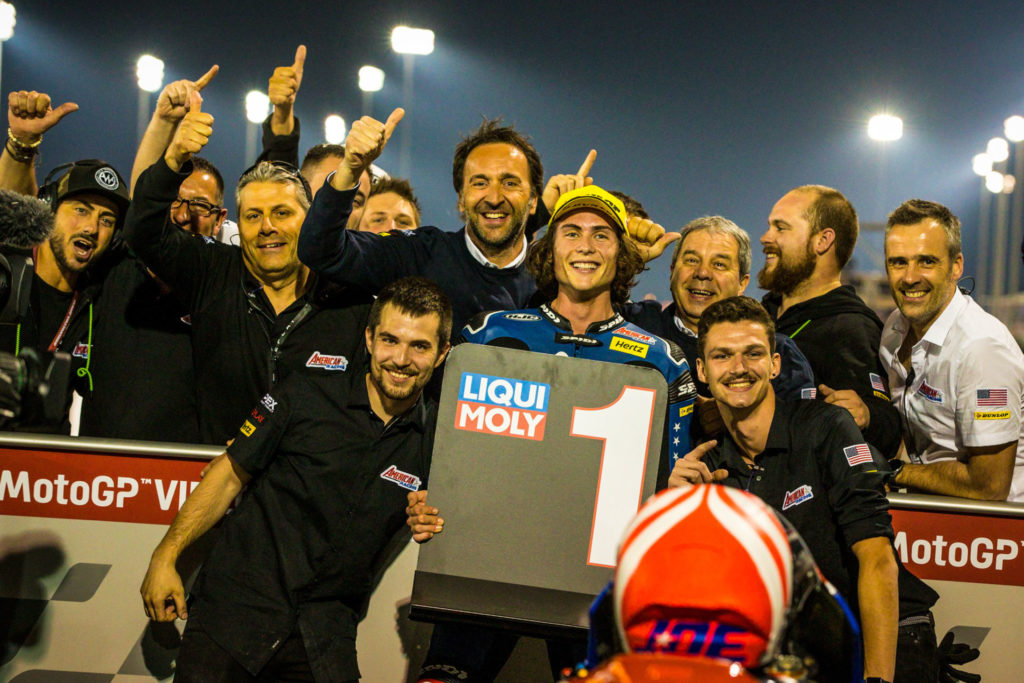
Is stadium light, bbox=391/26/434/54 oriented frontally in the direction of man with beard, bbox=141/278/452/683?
yes

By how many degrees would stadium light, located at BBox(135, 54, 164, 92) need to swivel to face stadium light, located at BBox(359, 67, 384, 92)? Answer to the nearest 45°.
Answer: approximately 45° to its left

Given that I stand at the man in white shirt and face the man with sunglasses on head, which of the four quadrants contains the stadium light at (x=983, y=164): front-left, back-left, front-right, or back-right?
back-right

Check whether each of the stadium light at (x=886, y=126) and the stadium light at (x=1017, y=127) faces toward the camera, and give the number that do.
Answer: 2

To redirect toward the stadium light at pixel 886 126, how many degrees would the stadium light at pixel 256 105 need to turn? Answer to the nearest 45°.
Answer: approximately 90° to its left

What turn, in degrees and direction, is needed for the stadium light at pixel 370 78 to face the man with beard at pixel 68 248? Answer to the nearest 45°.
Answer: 0° — it already faces them

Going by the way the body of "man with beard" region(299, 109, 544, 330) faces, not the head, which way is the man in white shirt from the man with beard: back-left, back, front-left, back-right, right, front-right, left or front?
left

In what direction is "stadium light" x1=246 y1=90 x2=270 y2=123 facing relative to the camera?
toward the camera

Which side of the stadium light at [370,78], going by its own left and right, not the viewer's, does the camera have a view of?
front

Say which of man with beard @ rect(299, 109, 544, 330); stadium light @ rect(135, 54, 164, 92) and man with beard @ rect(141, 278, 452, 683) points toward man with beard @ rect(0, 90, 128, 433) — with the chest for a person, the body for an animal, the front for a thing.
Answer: the stadium light

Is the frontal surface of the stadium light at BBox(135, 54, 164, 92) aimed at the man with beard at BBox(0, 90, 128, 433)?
yes

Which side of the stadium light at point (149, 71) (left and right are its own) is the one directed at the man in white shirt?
front

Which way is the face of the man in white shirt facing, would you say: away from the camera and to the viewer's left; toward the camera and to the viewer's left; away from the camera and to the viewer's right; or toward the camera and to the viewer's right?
toward the camera and to the viewer's left

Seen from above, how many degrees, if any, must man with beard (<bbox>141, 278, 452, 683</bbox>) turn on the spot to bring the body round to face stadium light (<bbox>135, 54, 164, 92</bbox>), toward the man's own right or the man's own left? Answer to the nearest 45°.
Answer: approximately 135° to the man's own left
